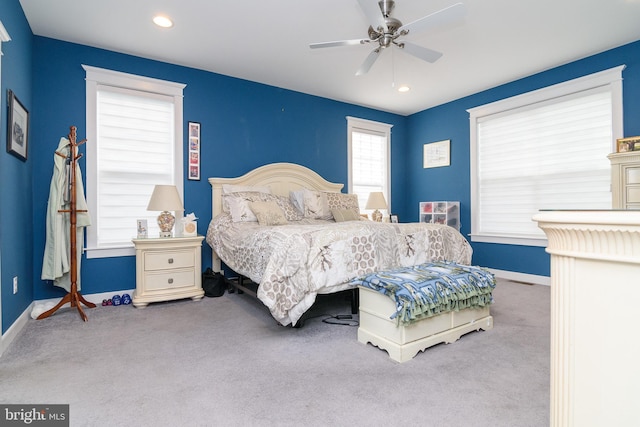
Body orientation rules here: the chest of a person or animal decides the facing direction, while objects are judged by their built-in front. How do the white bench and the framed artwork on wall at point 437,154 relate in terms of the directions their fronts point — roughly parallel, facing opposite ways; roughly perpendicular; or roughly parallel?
roughly perpendicular

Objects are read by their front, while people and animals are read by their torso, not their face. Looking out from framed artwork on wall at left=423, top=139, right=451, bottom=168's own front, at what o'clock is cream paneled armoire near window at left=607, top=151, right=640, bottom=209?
The cream paneled armoire near window is roughly at 9 o'clock from the framed artwork on wall.

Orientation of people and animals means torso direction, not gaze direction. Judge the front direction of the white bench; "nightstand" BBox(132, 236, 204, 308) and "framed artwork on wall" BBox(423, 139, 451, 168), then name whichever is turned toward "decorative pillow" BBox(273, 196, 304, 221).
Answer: the framed artwork on wall

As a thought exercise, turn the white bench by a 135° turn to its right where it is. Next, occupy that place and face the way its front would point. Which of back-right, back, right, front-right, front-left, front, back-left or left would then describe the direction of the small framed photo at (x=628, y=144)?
back-right

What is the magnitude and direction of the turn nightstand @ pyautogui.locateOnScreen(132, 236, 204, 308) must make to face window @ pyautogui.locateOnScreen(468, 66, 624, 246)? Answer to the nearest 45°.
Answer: approximately 90° to its left

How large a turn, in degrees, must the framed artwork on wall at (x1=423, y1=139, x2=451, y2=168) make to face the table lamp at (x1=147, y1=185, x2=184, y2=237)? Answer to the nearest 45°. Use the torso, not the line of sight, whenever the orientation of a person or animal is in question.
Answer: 0° — it already faces it

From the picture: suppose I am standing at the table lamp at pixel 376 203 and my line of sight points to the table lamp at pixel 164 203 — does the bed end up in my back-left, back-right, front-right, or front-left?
front-left

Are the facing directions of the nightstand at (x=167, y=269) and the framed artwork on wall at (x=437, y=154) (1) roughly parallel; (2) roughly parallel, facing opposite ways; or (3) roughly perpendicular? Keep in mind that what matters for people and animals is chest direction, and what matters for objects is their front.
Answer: roughly perpendicular

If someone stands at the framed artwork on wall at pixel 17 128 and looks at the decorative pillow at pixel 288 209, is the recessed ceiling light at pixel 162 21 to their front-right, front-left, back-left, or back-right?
front-right

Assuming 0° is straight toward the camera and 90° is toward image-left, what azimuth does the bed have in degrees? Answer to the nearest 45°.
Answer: approximately 315°

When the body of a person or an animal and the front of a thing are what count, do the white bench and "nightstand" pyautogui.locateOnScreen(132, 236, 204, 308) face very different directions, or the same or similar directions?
same or similar directions

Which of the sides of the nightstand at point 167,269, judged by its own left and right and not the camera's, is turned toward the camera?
front

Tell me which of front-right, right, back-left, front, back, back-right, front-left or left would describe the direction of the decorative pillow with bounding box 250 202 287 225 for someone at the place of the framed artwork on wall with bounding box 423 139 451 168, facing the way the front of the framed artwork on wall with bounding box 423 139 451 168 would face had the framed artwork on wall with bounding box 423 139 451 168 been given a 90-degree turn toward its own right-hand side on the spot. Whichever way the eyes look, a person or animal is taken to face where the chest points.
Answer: left

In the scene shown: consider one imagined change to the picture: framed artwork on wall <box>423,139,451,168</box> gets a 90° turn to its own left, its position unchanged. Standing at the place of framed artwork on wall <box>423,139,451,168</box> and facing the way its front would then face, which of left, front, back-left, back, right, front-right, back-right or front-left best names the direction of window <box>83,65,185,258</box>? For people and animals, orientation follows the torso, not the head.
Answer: right

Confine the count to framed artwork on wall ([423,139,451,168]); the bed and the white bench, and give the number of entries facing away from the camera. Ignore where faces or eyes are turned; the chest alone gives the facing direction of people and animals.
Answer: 0

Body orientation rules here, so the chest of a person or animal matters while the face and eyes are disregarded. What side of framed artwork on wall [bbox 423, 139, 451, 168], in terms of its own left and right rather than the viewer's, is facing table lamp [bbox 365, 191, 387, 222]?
front

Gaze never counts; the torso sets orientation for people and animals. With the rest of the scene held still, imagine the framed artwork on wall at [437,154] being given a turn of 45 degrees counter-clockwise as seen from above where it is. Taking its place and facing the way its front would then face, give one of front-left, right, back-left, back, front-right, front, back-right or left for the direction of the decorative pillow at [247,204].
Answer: front-right

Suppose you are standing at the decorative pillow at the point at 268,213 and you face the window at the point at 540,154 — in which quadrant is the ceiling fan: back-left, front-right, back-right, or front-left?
front-right

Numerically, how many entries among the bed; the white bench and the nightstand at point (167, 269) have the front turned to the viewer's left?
0

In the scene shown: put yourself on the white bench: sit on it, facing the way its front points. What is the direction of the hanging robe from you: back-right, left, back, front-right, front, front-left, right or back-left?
back-right

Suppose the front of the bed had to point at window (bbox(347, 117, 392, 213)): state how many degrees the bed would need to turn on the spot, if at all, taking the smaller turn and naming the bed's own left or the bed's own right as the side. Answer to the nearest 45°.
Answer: approximately 135° to the bed's own left

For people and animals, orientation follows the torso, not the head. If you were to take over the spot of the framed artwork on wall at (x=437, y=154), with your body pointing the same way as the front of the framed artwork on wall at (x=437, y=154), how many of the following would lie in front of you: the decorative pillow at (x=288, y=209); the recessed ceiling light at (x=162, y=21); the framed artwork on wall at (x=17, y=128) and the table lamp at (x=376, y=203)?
4
